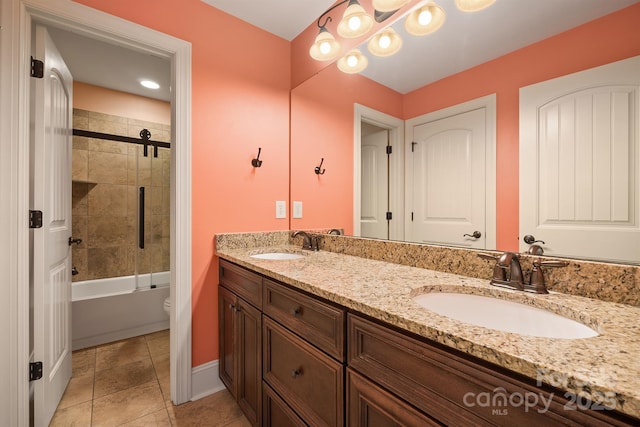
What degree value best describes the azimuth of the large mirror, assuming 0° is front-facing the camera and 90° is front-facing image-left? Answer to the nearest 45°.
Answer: approximately 45°

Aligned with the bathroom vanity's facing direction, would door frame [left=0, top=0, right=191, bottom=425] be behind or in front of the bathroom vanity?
in front

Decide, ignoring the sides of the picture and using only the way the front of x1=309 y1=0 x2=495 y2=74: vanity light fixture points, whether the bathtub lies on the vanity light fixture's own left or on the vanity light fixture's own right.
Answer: on the vanity light fixture's own right

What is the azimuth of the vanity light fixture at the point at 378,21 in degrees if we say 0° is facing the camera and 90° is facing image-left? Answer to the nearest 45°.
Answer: approximately 45°

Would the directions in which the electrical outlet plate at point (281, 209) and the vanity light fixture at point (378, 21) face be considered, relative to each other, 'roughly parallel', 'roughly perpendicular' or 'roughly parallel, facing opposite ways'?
roughly perpendicular

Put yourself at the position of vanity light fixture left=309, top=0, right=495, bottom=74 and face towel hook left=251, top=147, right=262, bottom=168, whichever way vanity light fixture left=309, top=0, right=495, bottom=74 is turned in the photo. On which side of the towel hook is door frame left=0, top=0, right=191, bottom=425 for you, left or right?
left

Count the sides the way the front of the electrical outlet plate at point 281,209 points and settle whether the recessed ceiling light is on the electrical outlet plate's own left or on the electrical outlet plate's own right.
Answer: on the electrical outlet plate's own right

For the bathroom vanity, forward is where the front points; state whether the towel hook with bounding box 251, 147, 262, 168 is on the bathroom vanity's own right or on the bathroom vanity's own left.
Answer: on the bathroom vanity's own right
